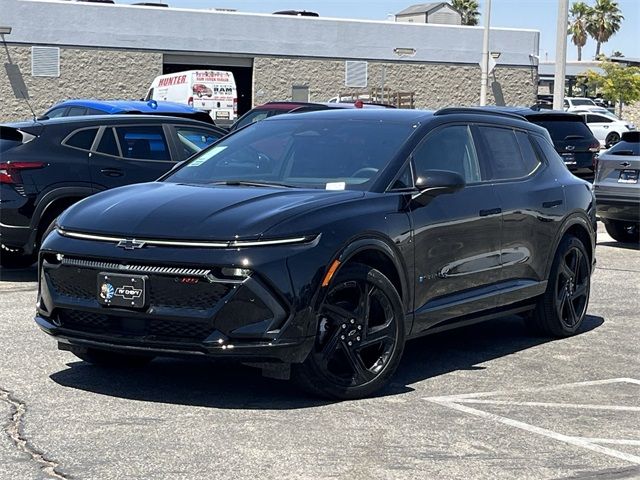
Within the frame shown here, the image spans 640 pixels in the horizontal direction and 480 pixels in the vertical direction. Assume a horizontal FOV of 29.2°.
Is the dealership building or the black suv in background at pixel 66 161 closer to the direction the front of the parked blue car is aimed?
the dealership building

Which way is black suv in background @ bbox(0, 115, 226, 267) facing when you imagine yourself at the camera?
facing away from the viewer and to the right of the viewer

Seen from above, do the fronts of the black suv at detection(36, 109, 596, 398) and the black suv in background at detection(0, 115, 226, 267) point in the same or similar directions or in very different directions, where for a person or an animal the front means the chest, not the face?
very different directions

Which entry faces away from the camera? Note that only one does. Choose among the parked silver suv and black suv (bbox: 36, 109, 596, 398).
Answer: the parked silver suv

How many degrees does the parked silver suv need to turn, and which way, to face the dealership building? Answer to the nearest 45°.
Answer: approximately 45° to its left

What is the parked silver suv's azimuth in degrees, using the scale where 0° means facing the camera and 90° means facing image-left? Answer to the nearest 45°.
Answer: approximately 180°

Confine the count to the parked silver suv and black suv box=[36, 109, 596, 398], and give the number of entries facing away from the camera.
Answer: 1

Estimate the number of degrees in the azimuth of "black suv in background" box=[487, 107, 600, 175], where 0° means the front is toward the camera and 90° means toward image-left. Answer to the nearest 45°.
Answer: approximately 135°

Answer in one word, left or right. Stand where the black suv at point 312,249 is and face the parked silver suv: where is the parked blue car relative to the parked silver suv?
left

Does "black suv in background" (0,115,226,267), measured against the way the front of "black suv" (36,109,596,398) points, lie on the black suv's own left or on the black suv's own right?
on the black suv's own right

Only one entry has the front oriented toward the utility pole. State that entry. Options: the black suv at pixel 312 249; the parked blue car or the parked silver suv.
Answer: the parked silver suv
